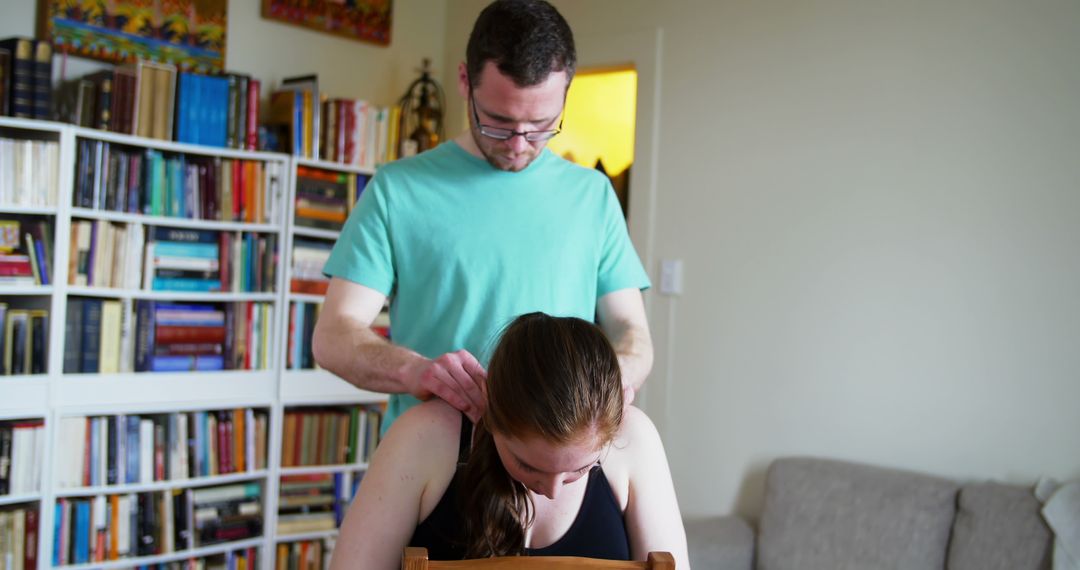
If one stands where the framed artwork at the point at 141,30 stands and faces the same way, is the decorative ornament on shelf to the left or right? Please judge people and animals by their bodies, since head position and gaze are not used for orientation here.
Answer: on its left

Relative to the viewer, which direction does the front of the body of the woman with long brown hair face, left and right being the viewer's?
facing the viewer

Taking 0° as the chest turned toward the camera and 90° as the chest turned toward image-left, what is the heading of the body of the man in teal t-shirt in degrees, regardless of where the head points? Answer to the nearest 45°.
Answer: approximately 0°

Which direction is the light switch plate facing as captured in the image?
toward the camera

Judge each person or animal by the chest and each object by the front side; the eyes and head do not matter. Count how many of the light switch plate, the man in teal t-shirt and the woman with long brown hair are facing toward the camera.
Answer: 3

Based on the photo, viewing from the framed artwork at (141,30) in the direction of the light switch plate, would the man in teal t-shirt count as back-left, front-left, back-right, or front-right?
front-right

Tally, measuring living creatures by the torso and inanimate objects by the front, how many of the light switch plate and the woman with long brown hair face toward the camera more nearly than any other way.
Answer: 2

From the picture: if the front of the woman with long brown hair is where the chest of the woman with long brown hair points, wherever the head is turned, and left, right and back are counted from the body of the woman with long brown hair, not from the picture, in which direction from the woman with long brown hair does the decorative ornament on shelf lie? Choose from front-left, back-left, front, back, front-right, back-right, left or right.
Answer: back

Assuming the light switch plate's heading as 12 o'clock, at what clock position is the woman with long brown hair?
The woman with long brown hair is roughly at 12 o'clock from the light switch plate.

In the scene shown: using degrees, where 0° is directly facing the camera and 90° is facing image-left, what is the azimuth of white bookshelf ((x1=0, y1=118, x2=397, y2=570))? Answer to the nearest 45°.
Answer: approximately 315°

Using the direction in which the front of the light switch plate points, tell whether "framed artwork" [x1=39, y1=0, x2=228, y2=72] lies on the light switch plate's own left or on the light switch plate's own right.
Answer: on the light switch plate's own right
